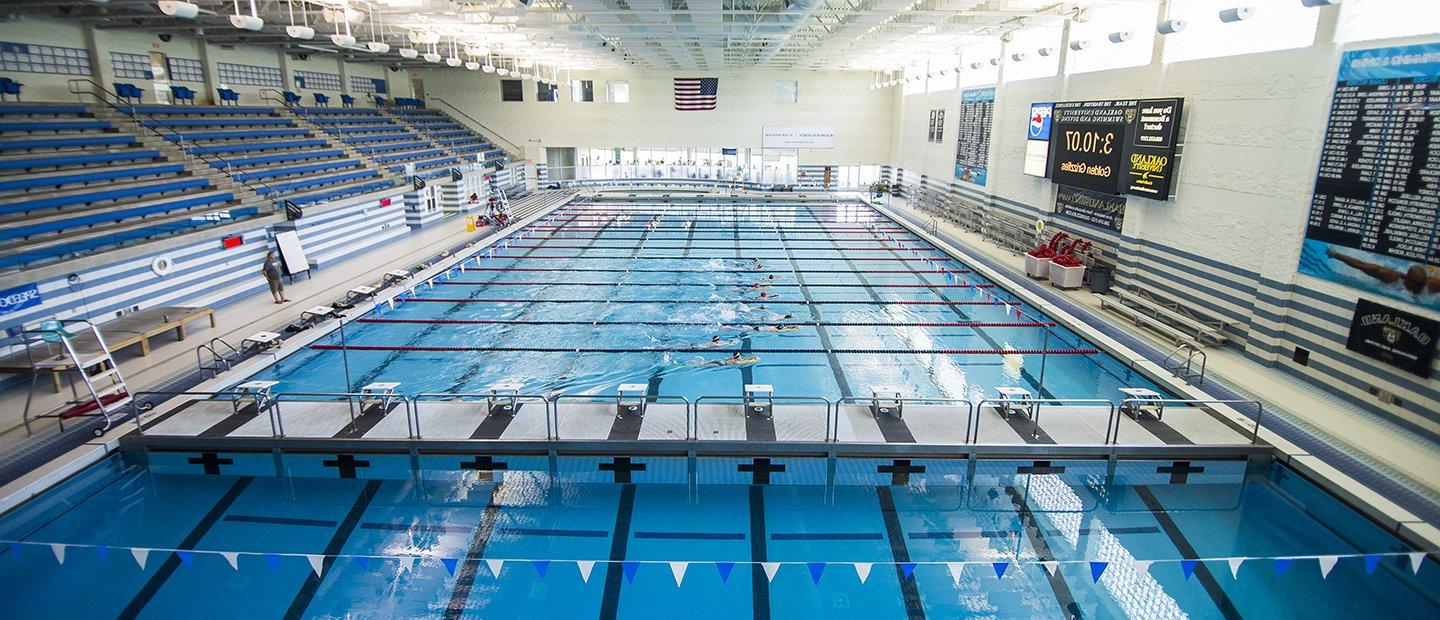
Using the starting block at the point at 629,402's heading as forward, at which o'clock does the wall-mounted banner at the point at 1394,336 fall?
The wall-mounted banner is roughly at 3 o'clock from the starting block.

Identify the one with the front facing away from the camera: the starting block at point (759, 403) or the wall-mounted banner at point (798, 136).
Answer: the starting block

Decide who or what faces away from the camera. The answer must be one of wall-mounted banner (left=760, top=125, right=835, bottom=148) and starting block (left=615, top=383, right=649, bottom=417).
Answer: the starting block

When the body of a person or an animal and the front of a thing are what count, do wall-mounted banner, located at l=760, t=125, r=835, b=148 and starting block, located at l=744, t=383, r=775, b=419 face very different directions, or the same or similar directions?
very different directions

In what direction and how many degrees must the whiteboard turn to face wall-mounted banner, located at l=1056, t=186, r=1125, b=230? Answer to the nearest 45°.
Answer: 0° — it already faces it

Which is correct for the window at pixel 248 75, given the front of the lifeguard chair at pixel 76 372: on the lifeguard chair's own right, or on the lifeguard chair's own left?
on the lifeguard chair's own left

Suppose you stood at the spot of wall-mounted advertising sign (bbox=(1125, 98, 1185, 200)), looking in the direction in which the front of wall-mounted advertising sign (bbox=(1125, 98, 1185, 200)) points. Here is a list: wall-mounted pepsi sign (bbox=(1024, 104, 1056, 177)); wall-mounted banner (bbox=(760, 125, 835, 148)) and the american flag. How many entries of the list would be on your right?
3

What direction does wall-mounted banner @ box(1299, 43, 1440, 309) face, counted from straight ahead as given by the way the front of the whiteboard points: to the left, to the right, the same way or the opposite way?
the opposite way

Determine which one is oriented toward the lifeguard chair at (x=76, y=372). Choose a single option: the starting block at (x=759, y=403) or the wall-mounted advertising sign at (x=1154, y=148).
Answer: the wall-mounted advertising sign

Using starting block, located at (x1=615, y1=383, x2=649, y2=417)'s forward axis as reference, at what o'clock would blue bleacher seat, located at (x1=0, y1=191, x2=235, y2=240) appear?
The blue bleacher seat is roughly at 10 o'clock from the starting block.

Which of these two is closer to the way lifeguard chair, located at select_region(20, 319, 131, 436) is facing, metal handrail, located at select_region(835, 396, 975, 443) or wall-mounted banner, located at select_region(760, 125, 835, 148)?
the metal handrail

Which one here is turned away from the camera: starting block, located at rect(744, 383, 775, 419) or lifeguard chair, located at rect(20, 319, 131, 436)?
the starting block

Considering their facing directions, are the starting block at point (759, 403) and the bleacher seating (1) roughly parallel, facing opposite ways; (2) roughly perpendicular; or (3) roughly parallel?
roughly perpendicular

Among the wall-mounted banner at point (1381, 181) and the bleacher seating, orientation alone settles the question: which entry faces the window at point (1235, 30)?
the bleacher seating

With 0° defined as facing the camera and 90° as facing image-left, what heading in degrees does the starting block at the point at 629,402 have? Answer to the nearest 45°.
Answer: approximately 180°

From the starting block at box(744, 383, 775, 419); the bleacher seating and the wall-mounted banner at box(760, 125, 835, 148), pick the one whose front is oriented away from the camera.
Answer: the starting block

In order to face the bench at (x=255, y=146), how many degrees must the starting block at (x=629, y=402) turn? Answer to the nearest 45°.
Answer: approximately 45° to its left
